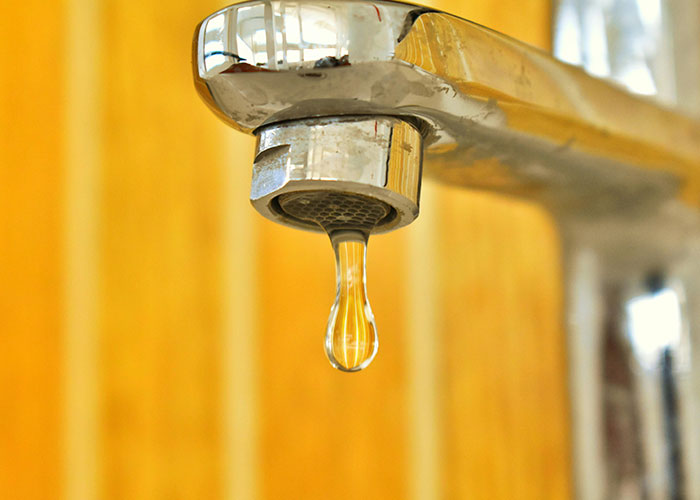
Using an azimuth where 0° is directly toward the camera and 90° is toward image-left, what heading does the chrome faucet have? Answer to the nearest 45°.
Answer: approximately 45°
